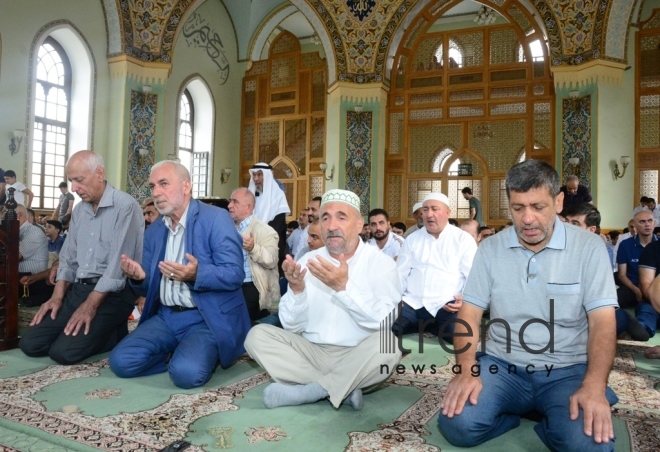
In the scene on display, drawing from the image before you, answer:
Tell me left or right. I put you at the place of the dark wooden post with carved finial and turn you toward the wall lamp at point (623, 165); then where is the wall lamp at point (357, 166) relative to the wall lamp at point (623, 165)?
left

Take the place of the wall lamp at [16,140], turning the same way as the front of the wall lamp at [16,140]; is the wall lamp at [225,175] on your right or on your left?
on your left

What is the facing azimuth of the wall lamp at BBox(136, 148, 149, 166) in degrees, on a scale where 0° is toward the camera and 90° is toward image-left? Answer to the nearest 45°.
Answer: approximately 315°

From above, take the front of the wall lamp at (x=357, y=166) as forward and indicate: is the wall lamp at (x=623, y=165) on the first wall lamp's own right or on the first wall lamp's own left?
on the first wall lamp's own left

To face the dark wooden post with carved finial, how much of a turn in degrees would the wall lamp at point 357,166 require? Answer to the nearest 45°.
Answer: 0° — it already faces it

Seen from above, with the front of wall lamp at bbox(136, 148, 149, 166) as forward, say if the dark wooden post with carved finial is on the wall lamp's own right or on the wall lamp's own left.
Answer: on the wall lamp's own right

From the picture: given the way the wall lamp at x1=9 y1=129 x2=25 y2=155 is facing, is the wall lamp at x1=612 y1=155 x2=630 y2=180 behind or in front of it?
in front

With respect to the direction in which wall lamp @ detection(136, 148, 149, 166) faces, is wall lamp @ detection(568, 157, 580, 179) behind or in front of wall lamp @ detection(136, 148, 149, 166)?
in front

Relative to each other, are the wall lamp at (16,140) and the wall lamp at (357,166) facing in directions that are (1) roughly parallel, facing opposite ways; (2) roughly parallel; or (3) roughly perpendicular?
roughly perpendicular

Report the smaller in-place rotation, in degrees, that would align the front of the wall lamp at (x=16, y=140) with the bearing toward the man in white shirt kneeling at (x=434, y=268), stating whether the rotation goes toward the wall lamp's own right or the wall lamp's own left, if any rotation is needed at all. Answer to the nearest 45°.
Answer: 0° — it already faces them
